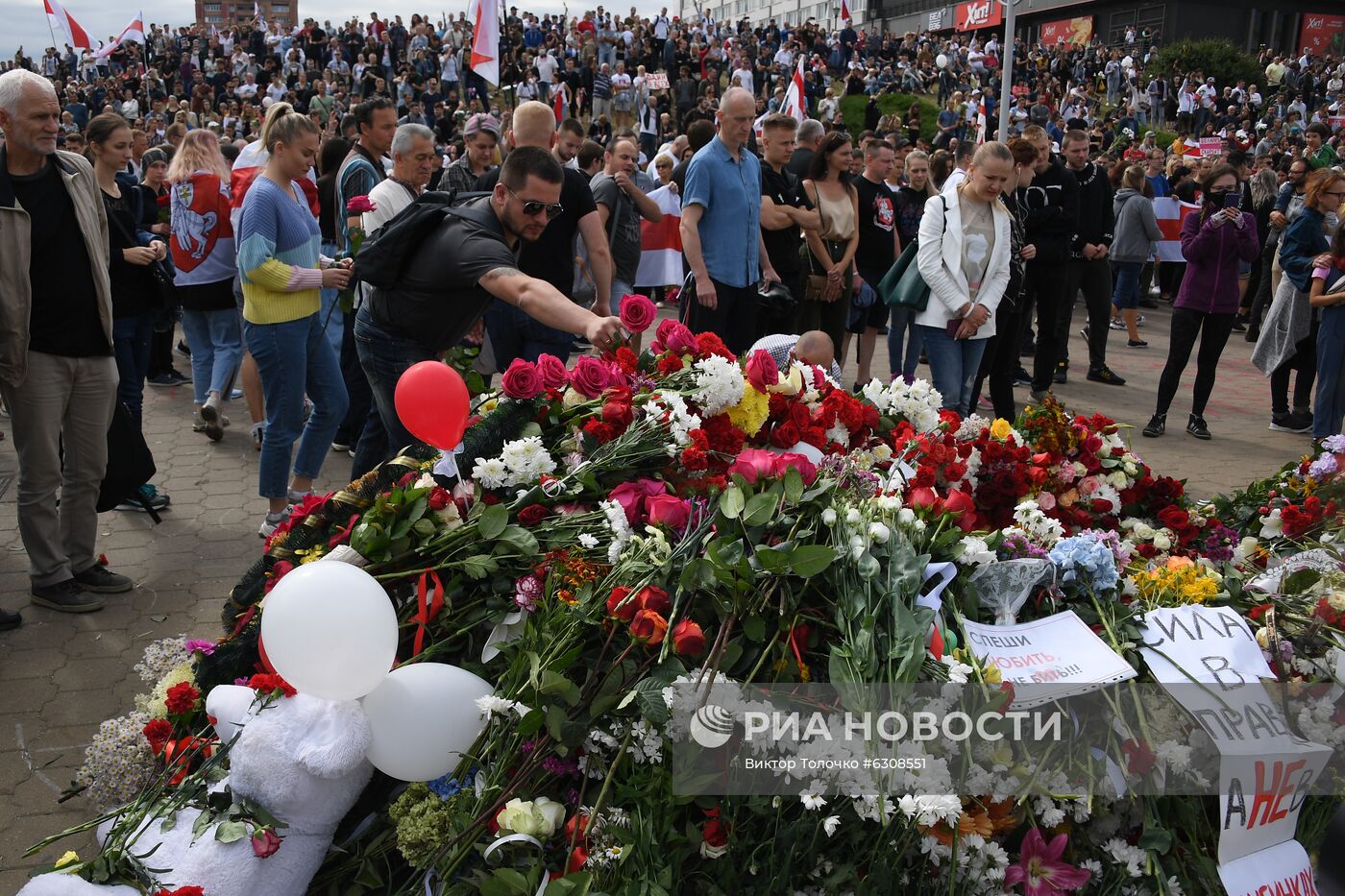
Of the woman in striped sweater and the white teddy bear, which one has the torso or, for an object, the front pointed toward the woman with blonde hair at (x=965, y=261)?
the woman in striped sweater

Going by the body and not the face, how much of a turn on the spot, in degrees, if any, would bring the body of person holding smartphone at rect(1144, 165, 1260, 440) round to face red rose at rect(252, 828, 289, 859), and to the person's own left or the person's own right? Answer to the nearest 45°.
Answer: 0° — they already face it

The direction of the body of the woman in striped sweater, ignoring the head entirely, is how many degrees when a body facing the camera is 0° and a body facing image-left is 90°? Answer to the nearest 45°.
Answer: approximately 270°

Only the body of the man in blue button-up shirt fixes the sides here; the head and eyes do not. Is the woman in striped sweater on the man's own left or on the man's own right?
on the man's own right

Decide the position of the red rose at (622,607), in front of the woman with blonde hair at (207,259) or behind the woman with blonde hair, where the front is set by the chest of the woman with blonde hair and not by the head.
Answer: behind

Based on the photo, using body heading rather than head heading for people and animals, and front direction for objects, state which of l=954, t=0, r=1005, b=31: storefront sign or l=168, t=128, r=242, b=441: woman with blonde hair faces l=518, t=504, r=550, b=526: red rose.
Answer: the storefront sign
